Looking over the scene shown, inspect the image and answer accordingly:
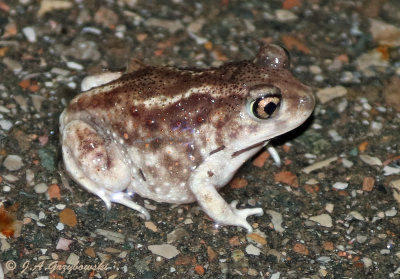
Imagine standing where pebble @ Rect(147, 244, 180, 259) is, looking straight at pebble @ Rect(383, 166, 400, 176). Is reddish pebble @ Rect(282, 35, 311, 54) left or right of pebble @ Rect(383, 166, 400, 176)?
left

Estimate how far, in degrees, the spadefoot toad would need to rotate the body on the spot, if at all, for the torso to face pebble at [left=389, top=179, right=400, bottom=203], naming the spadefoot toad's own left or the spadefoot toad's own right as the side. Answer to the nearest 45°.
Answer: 0° — it already faces it

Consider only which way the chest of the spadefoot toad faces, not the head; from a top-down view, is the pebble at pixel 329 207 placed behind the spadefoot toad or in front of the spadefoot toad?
in front

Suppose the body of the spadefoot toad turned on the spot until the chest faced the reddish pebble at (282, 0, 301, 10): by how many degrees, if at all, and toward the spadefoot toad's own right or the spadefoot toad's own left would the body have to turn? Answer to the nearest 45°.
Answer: approximately 90° to the spadefoot toad's own left

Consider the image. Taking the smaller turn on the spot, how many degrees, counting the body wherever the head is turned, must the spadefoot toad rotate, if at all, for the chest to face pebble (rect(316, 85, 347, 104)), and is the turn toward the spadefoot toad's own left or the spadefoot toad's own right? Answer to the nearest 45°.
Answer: approximately 45° to the spadefoot toad's own left

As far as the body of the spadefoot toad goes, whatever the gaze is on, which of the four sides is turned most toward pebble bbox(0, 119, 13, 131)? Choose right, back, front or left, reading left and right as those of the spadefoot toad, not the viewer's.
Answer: back

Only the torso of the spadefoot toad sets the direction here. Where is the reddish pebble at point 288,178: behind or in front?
in front

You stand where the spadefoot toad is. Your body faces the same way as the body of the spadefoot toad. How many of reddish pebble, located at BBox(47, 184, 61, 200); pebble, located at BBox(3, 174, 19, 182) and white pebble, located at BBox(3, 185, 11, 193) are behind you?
3

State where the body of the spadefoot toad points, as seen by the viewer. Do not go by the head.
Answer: to the viewer's right

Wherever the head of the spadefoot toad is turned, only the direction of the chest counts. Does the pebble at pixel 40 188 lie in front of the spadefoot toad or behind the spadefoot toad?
behind

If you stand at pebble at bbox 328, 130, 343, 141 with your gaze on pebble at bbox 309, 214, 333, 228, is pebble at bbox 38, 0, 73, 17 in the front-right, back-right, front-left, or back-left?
back-right

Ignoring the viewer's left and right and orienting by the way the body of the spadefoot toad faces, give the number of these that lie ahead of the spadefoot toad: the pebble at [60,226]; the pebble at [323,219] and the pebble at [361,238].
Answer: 2
